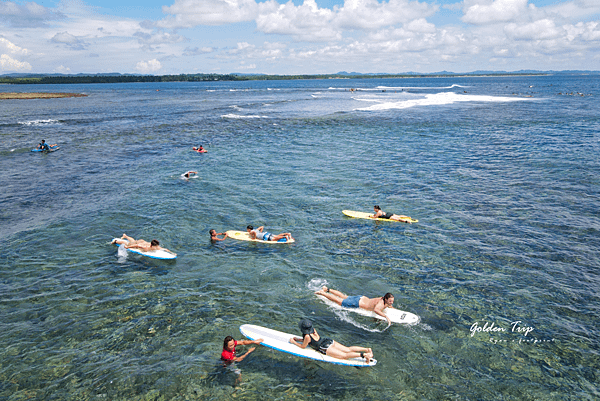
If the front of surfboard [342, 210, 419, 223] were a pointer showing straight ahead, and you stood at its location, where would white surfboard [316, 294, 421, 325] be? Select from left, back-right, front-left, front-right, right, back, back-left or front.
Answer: left

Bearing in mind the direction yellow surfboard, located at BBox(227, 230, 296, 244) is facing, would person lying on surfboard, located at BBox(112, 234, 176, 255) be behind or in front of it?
in front

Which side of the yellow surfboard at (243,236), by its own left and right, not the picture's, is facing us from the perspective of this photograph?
left

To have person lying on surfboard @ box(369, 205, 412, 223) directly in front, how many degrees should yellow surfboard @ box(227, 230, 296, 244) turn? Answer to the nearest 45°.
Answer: approximately 180°

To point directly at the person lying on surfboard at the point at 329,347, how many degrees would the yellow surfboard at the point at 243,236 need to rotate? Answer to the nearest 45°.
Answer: approximately 90° to its left

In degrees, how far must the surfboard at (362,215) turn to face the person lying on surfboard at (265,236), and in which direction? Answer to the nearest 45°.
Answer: approximately 45° to its left

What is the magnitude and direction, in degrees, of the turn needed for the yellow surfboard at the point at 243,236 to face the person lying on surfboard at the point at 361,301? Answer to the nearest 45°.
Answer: approximately 135° to its left

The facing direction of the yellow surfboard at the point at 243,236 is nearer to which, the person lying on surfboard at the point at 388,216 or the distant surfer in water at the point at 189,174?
the distant surfer in water

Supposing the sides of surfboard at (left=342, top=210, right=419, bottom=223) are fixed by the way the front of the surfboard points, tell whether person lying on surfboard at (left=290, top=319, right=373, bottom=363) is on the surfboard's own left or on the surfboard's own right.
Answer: on the surfboard's own left

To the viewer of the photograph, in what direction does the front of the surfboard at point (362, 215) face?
facing to the left of the viewer

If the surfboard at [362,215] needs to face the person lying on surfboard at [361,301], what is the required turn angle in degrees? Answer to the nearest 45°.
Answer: approximately 90° to its left

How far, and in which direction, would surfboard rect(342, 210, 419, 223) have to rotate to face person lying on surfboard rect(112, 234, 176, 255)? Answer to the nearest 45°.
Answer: approximately 45° to its left
